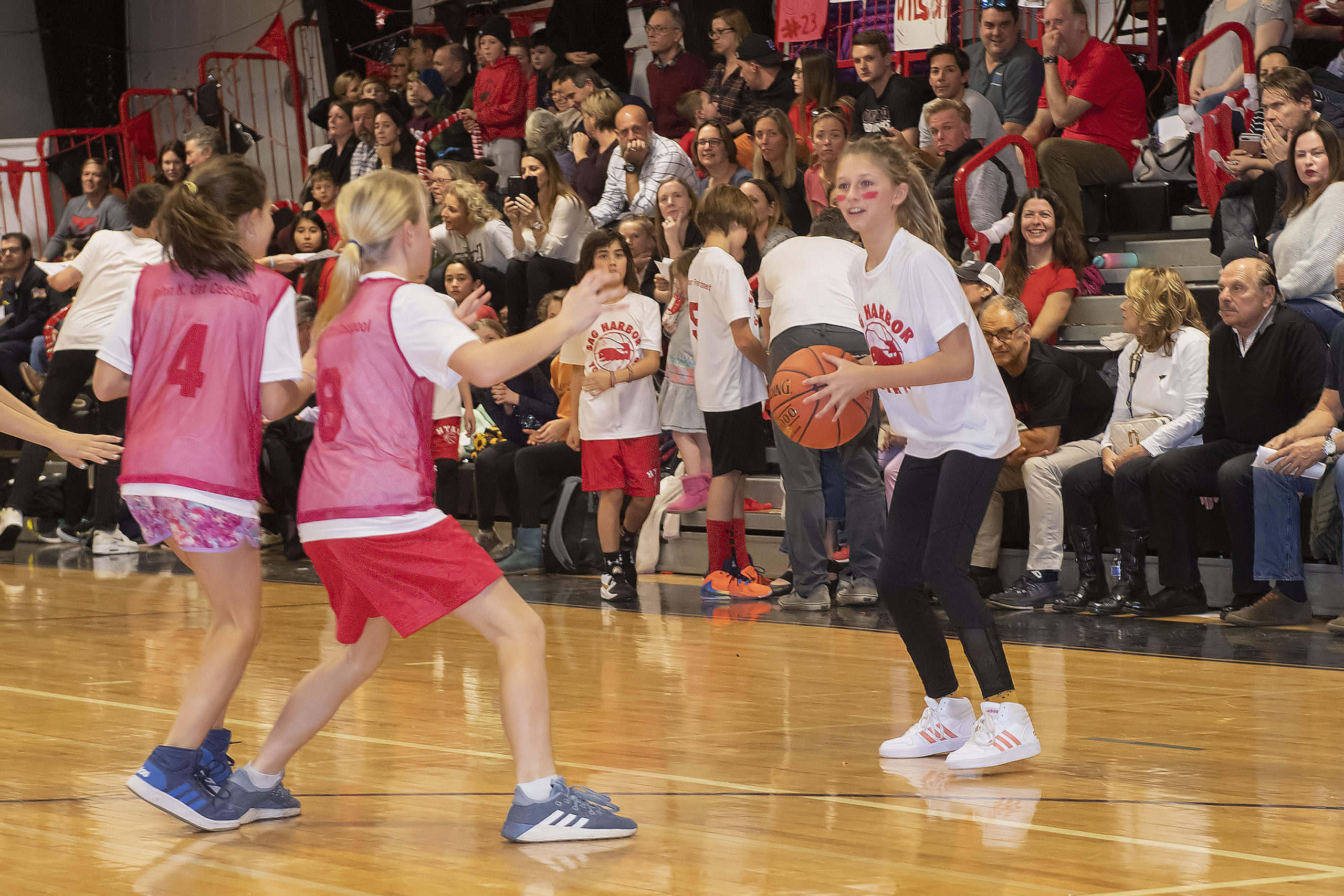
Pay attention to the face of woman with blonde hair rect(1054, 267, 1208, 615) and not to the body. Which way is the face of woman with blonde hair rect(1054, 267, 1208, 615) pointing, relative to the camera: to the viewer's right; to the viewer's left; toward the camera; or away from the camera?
to the viewer's left

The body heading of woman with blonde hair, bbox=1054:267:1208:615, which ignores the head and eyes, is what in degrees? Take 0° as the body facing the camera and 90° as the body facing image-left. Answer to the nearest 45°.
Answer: approximately 45°

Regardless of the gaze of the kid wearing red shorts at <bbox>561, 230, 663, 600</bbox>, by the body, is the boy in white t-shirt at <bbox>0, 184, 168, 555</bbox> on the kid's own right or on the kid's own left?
on the kid's own right

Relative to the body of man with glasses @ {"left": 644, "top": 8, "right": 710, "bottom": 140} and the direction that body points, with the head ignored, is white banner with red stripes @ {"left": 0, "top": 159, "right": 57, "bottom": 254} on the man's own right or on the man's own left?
on the man's own right

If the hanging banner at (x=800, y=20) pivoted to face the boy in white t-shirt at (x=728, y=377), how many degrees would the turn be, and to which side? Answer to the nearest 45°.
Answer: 0° — it already faces them

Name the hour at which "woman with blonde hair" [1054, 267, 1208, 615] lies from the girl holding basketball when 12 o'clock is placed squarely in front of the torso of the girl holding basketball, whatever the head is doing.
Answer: The woman with blonde hair is roughly at 5 o'clock from the girl holding basketball.

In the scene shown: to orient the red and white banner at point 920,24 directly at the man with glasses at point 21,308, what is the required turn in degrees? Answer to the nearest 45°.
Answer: approximately 90° to its right

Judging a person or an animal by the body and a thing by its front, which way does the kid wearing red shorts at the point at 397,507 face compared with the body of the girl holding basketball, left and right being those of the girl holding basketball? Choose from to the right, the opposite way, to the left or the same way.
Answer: the opposite way

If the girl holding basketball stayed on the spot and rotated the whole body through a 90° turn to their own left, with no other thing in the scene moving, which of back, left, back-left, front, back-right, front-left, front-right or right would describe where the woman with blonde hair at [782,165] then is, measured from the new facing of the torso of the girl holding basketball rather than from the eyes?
back-left

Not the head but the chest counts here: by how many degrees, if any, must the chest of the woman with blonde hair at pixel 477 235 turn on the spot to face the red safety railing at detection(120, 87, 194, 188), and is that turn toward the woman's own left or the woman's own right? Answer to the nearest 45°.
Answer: approximately 90° to the woman's own right
